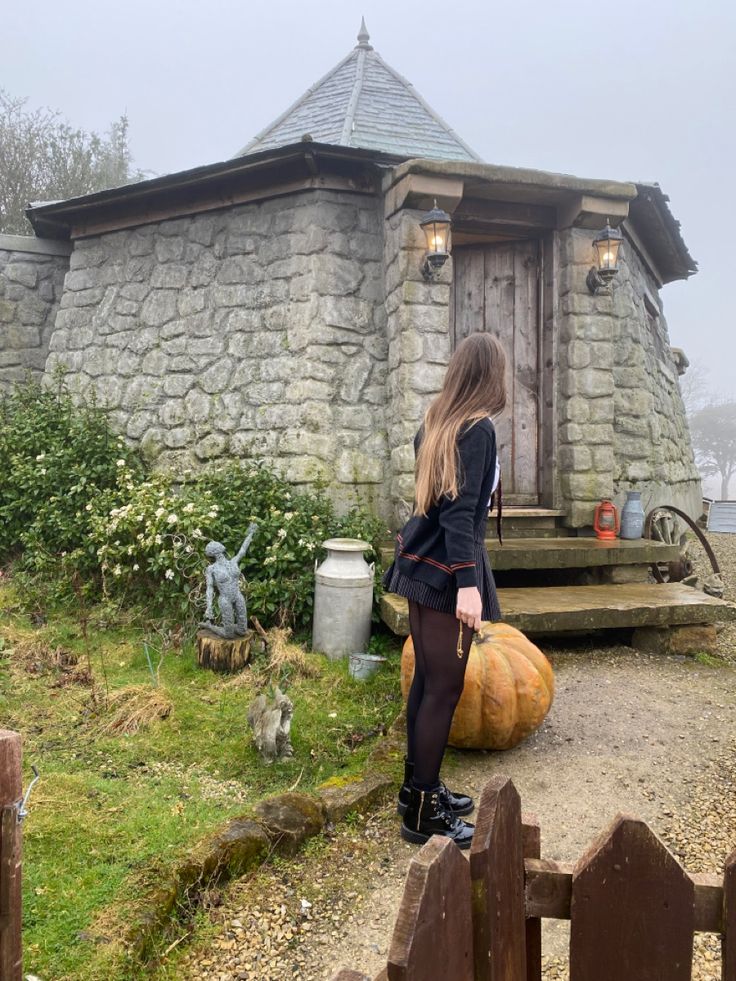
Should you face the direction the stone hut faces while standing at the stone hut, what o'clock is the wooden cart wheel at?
The wooden cart wheel is roughly at 10 o'clock from the stone hut.

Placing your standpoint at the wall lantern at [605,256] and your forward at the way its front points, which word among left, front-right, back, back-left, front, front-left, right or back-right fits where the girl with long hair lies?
front-right

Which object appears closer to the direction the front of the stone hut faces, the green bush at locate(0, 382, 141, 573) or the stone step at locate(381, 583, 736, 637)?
the stone step

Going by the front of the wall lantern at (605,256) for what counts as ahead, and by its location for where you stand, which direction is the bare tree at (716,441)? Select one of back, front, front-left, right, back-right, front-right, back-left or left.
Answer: back-left

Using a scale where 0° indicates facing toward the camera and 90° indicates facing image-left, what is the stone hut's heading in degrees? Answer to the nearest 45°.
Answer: approximately 315°

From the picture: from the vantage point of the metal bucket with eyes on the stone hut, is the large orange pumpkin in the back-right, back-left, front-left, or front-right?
back-right

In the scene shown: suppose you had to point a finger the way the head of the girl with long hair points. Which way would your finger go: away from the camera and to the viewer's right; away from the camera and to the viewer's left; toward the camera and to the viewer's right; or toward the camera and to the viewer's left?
away from the camera and to the viewer's right
